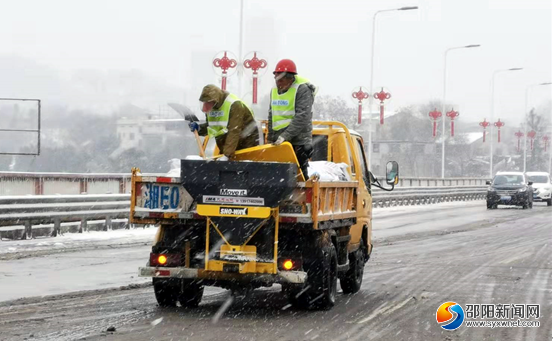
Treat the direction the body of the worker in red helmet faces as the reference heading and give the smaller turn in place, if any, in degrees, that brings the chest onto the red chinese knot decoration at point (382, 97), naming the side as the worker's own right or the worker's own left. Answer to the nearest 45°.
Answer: approximately 135° to the worker's own right

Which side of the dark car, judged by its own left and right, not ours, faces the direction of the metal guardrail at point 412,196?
right

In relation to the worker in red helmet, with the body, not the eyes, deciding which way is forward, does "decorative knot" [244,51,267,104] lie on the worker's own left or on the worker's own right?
on the worker's own right

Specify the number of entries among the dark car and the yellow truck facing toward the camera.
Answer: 1

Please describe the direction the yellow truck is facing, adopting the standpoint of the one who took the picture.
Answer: facing away from the viewer and to the right of the viewer
